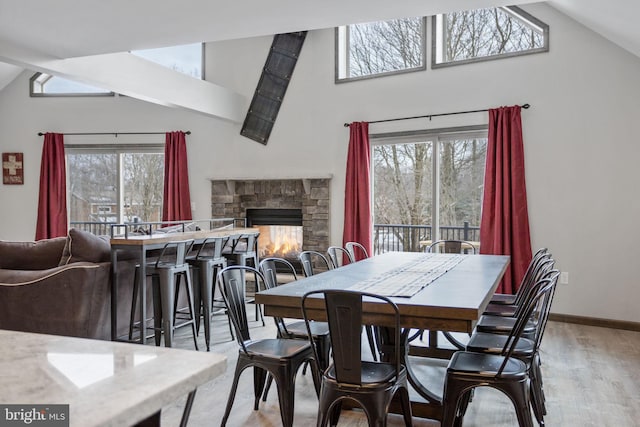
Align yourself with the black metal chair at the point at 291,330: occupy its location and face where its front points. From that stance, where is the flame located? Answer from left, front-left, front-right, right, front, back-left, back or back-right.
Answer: back-left

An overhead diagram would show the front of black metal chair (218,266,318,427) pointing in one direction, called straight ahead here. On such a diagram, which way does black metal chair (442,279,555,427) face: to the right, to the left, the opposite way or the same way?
the opposite way

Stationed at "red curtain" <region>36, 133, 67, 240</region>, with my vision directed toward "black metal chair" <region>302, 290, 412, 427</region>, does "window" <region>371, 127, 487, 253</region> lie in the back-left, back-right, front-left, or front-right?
front-left

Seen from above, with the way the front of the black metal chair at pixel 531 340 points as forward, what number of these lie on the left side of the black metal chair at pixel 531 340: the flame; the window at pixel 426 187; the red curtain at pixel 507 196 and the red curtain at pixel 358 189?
0

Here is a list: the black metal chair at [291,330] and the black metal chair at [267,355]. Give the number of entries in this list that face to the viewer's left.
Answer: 0

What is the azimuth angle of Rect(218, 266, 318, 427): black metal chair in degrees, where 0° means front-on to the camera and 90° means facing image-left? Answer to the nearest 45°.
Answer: approximately 315°

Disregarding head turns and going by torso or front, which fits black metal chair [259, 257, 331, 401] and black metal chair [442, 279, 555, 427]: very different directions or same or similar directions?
very different directions

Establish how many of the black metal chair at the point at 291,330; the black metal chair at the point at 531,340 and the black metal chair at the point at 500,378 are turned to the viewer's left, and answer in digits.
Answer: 2

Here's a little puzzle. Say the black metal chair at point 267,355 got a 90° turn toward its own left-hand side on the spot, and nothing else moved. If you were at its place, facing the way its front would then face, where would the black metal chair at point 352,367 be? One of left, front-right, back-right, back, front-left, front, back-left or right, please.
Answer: right

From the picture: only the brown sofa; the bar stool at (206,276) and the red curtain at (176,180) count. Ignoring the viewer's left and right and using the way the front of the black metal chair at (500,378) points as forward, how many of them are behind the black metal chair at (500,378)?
0

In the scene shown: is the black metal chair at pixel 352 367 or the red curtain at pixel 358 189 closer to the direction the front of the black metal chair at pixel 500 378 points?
the black metal chair

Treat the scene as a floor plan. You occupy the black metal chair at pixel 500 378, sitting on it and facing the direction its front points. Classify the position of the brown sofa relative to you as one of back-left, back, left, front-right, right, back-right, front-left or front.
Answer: front

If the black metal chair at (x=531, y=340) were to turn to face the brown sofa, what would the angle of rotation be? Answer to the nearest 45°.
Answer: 0° — it already faces it

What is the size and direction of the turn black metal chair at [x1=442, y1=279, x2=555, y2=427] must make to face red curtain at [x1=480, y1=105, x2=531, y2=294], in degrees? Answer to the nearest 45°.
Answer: approximately 90° to its right

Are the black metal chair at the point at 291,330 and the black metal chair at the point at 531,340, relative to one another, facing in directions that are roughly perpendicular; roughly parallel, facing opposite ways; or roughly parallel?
roughly parallel, facing opposite ways

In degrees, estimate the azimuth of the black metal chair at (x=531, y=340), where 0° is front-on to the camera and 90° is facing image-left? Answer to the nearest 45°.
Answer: approximately 90°

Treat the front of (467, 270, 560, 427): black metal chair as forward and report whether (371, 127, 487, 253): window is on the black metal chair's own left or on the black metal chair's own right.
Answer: on the black metal chair's own right

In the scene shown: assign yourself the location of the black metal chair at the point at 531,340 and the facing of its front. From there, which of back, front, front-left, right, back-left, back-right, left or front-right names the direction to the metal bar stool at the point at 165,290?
front

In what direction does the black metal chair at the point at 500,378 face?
to the viewer's left

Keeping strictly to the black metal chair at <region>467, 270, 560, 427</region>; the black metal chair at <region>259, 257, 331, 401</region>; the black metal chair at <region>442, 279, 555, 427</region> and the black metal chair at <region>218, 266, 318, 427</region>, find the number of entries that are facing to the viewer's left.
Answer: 2
